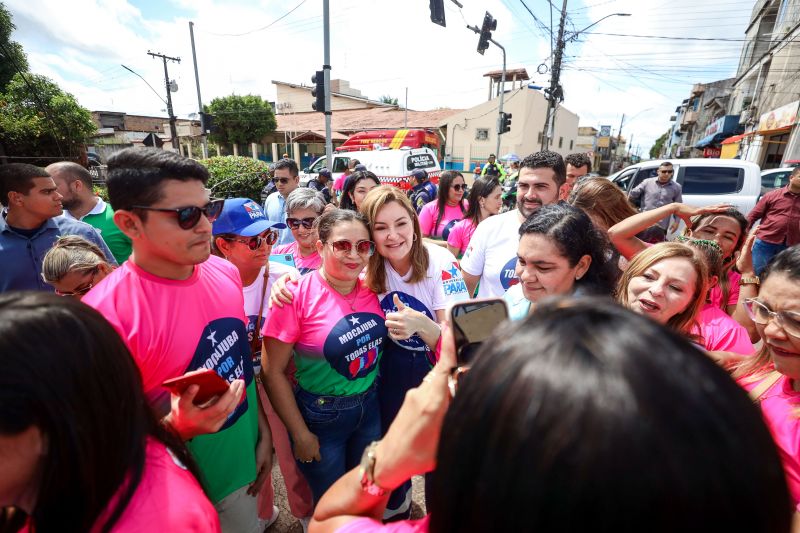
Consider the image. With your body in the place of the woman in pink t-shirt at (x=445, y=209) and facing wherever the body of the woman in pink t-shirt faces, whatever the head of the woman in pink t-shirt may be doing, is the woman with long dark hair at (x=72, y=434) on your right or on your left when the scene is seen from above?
on your right

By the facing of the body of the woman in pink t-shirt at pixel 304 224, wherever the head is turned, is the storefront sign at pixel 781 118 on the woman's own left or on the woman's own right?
on the woman's own left

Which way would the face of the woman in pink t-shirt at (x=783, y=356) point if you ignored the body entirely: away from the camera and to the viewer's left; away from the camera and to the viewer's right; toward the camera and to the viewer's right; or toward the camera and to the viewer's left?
toward the camera and to the viewer's left

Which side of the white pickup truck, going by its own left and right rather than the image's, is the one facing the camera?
left

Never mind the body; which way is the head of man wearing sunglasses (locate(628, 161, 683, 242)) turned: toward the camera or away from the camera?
toward the camera

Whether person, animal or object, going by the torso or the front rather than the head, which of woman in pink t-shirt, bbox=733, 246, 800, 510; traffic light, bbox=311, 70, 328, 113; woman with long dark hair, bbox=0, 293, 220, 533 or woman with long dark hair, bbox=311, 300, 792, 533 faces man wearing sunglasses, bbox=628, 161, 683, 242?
woman with long dark hair, bbox=311, 300, 792, 533

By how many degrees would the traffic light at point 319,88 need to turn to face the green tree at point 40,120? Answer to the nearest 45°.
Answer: approximately 45° to its right

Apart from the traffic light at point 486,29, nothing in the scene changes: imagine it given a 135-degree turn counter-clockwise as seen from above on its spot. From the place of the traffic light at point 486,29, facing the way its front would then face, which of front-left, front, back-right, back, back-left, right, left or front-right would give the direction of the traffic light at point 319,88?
left

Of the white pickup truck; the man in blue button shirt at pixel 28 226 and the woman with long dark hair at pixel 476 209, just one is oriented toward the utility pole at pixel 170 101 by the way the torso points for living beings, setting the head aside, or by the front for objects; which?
the white pickup truck

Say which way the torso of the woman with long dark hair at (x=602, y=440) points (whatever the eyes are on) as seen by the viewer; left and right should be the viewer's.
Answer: facing away from the viewer

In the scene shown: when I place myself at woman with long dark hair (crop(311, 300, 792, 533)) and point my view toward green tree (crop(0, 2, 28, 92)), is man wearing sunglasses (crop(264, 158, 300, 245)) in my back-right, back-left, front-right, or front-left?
front-right

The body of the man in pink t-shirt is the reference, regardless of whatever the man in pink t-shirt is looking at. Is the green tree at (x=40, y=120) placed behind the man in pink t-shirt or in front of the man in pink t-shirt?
behind

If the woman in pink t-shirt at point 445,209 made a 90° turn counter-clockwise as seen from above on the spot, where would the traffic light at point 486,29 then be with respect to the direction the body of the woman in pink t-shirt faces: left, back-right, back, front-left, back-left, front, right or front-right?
front-left

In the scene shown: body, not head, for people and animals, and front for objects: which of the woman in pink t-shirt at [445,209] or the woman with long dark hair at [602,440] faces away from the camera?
the woman with long dark hair
